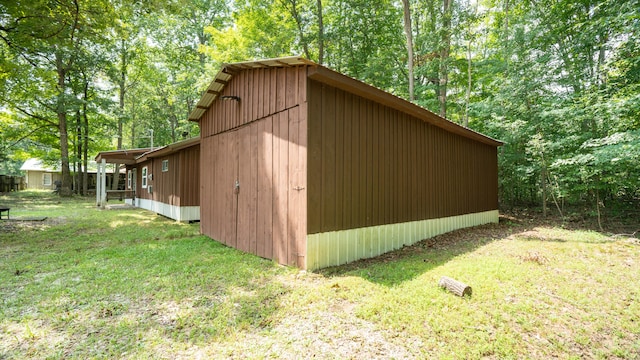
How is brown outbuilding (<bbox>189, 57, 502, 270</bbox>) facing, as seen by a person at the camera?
facing the viewer and to the left of the viewer

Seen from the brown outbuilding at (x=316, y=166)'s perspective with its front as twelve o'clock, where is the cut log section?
The cut log section is roughly at 9 o'clock from the brown outbuilding.
